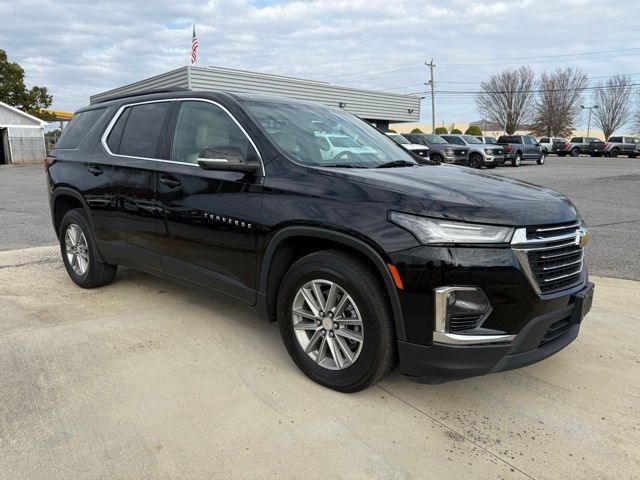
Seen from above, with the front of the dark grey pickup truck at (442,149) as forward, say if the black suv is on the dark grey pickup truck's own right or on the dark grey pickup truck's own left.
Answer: on the dark grey pickup truck's own right

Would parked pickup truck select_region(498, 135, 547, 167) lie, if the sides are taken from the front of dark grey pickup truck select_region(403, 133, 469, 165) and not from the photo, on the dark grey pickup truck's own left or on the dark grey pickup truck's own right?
on the dark grey pickup truck's own left

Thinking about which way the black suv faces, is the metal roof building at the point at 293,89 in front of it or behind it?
behind

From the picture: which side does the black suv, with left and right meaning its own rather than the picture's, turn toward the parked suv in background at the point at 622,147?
left

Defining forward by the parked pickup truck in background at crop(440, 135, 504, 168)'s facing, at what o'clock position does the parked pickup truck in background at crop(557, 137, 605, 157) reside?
the parked pickup truck in background at crop(557, 137, 605, 157) is roughly at 8 o'clock from the parked pickup truck in background at crop(440, 135, 504, 168).

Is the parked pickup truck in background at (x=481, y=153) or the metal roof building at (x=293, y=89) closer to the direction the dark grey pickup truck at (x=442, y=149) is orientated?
the parked pickup truck in background

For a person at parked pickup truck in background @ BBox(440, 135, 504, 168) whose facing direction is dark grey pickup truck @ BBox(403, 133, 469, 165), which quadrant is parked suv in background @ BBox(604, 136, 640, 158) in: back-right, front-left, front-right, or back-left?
back-right

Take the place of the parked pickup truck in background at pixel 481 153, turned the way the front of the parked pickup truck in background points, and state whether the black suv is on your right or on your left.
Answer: on your right

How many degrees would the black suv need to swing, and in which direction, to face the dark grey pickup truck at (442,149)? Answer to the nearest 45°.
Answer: approximately 135° to its left

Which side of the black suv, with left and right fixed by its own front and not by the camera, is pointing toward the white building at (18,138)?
back

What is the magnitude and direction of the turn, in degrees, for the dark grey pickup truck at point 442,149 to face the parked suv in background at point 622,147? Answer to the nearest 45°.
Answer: approximately 90° to its left

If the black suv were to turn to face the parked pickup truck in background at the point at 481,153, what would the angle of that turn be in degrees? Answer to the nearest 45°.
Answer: approximately 135° to its left
